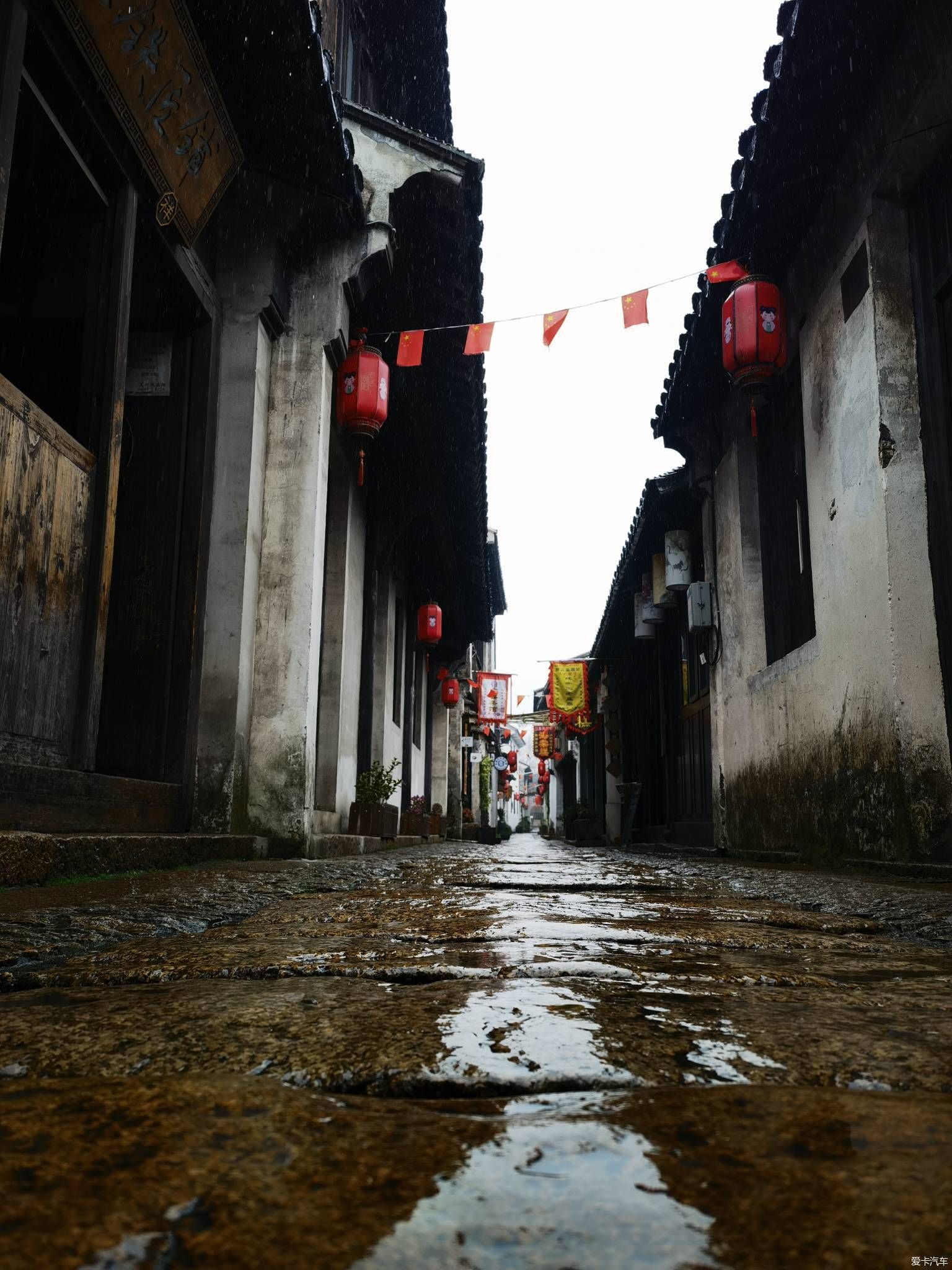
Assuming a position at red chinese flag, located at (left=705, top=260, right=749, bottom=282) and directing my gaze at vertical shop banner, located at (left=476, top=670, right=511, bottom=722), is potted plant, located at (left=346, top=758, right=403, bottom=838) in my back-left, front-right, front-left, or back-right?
front-left

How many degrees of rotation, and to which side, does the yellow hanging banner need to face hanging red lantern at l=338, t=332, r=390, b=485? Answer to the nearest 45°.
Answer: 0° — it already faces it

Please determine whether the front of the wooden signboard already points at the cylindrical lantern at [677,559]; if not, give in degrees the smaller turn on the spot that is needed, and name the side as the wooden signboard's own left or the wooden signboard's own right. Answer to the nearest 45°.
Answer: approximately 90° to the wooden signboard's own left

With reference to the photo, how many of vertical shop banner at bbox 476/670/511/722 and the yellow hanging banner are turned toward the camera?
2

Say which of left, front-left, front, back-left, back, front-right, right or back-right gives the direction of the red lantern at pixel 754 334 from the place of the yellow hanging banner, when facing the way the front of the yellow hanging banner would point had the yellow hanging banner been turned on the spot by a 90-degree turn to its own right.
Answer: left

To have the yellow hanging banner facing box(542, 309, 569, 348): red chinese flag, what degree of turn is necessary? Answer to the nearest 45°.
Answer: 0° — it already faces it

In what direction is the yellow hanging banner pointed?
toward the camera

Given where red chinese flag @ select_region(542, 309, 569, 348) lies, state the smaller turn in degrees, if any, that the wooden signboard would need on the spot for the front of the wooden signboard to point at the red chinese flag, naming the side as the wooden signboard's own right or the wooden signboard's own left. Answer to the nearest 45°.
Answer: approximately 90° to the wooden signboard's own left

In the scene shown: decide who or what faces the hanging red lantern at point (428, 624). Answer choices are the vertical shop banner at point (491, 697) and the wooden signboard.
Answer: the vertical shop banner

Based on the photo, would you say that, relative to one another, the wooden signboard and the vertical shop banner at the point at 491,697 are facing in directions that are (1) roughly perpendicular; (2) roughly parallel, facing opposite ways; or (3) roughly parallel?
roughly perpendicular

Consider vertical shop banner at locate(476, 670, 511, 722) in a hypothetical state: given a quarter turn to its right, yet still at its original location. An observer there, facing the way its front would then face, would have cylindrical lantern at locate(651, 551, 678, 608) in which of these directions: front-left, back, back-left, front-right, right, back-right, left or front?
left

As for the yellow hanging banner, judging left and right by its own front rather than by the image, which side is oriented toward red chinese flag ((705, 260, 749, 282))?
front

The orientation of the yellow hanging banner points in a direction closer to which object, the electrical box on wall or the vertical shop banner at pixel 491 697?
the electrical box on wall

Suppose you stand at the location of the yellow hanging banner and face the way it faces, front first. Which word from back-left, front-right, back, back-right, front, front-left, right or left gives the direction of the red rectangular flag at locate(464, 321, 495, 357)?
front

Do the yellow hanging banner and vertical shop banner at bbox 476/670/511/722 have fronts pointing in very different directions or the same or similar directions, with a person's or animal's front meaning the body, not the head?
same or similar directions

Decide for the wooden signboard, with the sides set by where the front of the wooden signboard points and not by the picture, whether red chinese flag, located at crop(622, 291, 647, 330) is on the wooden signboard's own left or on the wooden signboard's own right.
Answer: on the wooden signboard's own left

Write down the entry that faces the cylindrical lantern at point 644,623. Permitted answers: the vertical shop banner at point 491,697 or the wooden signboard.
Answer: the vertical shop banner

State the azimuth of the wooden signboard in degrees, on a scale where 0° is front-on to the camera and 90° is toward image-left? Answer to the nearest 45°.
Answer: approximately 315°
